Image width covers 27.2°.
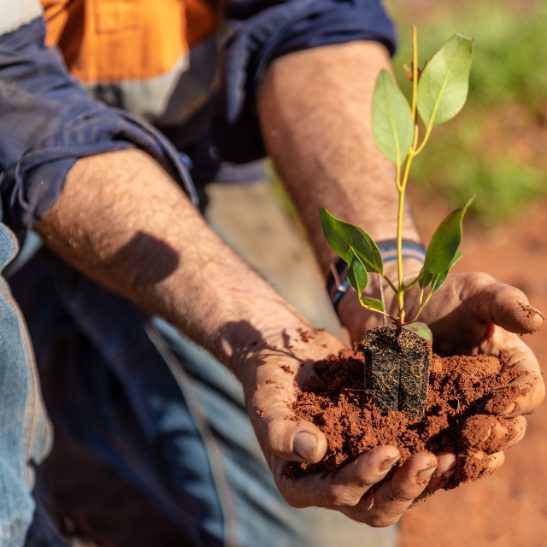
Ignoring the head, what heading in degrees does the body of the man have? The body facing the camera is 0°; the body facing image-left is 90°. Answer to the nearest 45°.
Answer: approximately 315°
